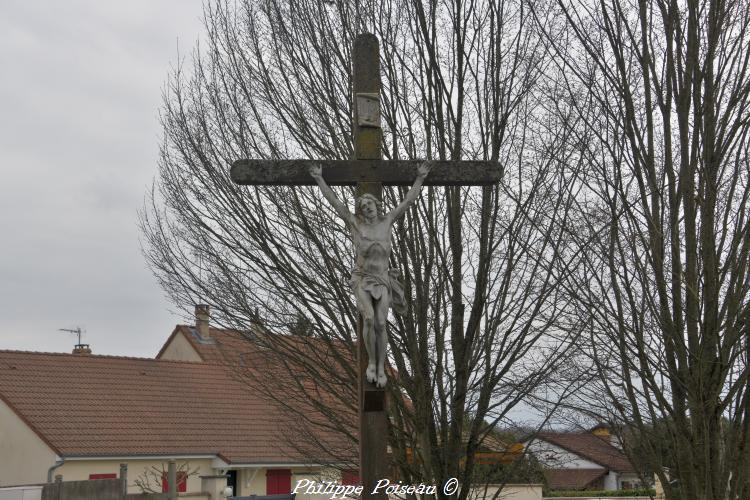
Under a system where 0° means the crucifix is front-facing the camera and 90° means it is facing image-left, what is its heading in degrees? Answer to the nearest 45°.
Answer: approximately 0°

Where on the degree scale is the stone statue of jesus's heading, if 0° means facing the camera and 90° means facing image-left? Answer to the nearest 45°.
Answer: approximately 0°

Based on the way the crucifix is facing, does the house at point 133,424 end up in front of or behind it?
behind

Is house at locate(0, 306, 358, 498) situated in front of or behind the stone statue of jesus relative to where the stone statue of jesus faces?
behind
